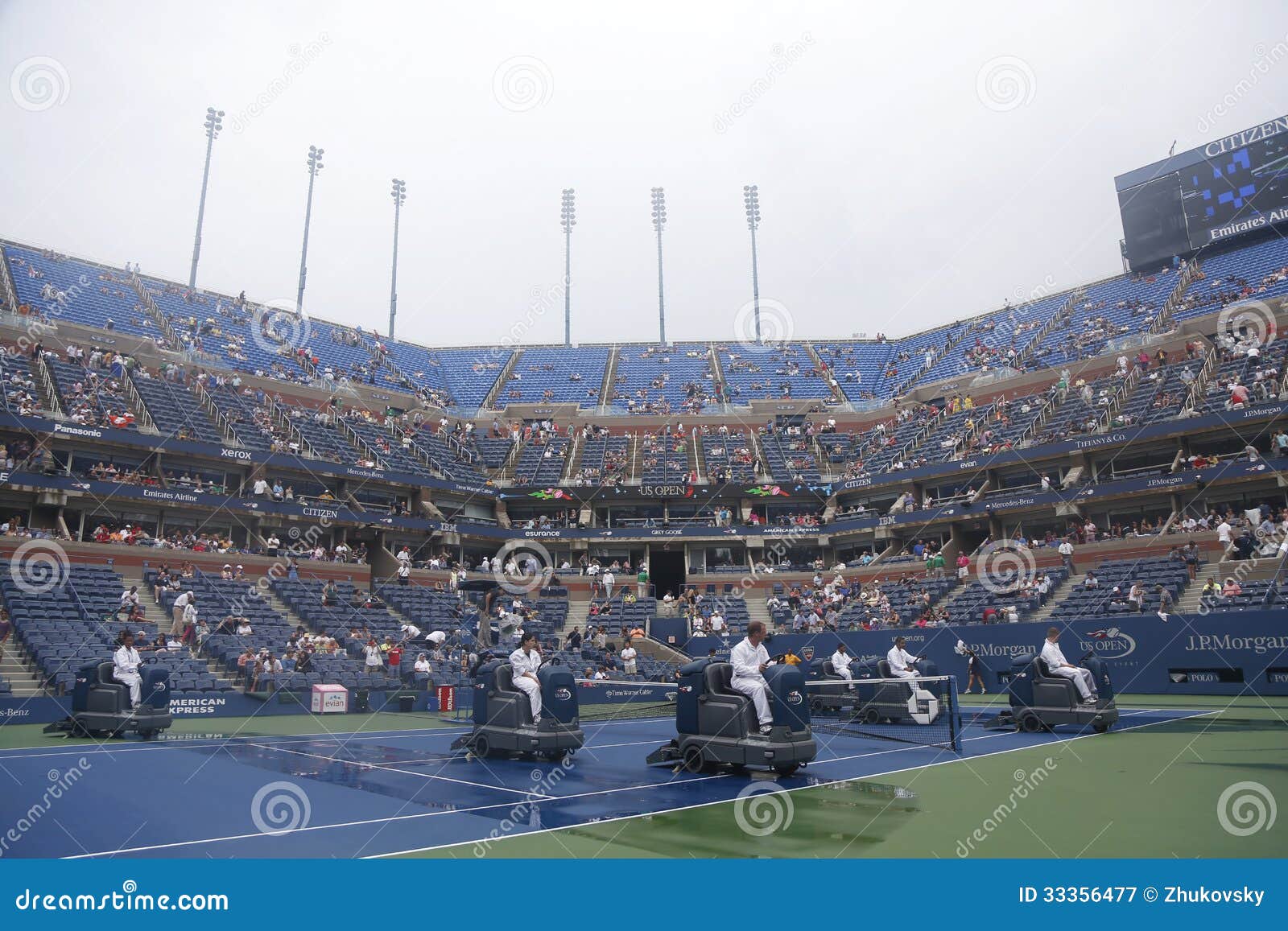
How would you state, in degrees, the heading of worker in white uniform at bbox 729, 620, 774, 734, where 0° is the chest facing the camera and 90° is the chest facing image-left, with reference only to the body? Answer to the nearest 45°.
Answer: approximately 315°

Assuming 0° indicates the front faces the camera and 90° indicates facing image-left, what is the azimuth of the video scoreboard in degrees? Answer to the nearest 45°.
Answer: approximately 45°

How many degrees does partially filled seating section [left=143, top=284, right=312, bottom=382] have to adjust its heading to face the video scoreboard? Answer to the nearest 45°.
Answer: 0° — it already faces it

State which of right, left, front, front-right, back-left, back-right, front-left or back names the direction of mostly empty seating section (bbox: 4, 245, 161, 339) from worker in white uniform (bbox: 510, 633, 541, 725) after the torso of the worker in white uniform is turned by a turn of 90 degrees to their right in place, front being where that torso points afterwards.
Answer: right

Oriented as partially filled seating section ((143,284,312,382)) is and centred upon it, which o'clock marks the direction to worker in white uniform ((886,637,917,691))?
The worker in white uniform is roughly at 1 o'clock from the partially filled seating section.
